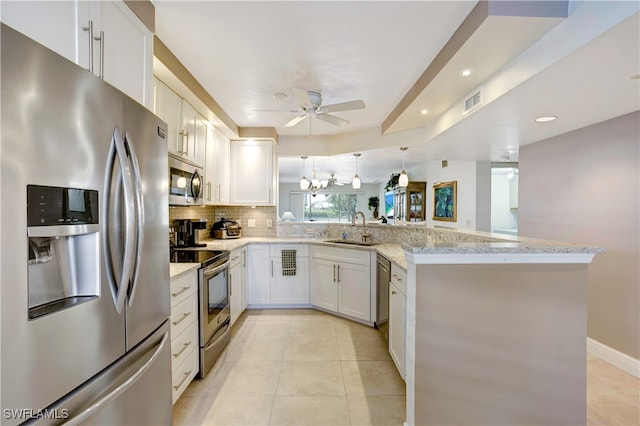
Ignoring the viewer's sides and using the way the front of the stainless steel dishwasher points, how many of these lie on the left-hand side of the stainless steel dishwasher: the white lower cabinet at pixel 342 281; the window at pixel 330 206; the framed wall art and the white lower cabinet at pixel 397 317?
1

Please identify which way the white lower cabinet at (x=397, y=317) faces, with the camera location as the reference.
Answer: facing to the left of the viewer

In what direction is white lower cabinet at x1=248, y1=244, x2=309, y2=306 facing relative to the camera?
toward the camera

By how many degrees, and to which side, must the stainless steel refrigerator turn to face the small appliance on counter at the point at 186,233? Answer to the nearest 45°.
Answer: approximately 135° to its left

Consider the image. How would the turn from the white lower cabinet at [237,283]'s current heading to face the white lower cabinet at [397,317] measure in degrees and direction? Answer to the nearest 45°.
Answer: approximately 45° to its right

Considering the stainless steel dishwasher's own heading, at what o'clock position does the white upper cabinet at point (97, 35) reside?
The white upper cabinet is roughly at 10 o'clock from the stainless steel dishwasher.

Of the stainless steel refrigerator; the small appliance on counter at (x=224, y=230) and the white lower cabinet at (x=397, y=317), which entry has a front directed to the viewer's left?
the white lower cabinet

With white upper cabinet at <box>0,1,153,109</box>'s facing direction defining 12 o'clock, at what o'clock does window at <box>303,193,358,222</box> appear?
The window is roughly at 9 o'clock from the white upper cabinet.
